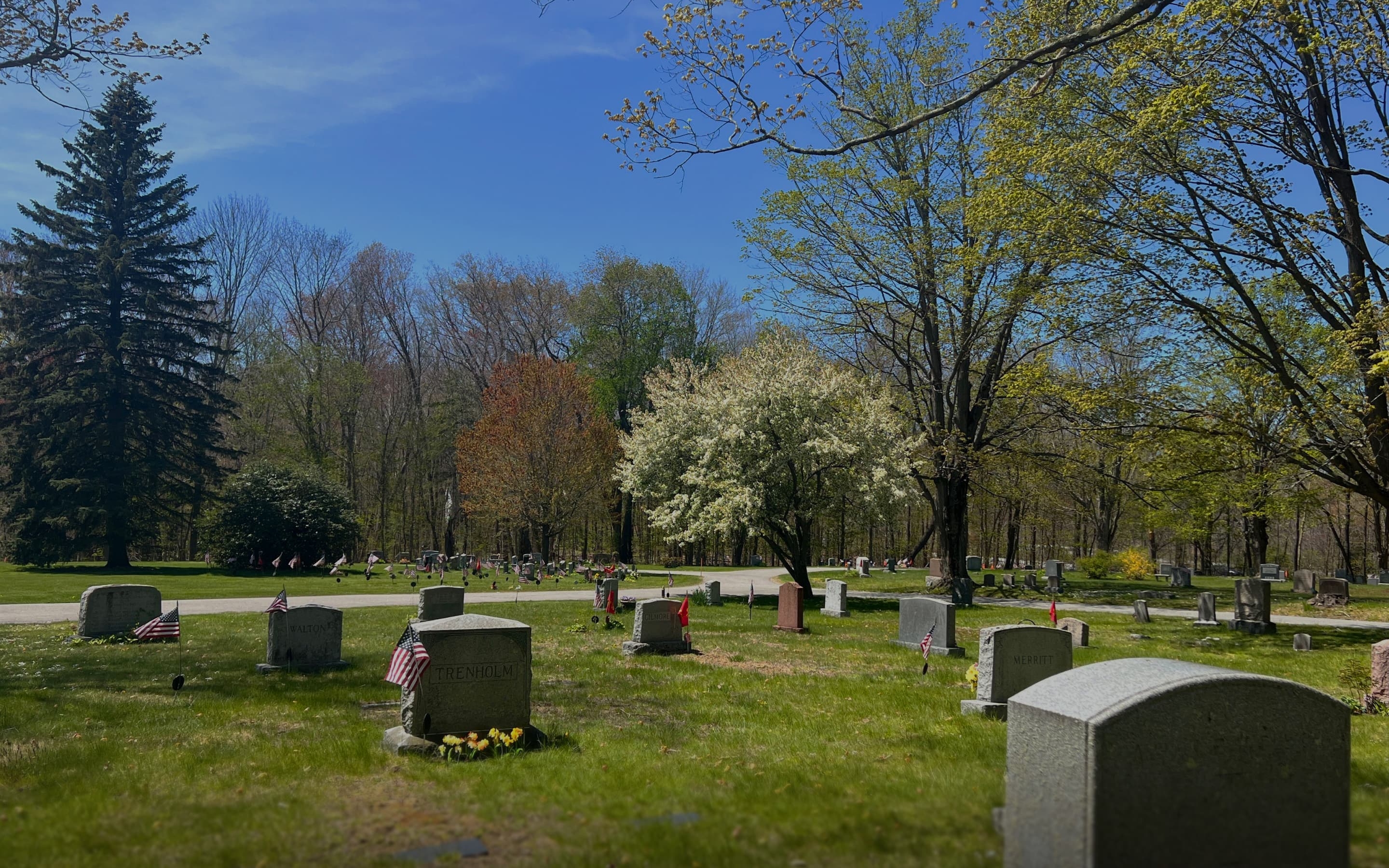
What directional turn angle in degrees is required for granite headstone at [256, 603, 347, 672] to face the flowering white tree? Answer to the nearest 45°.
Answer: approximately 135° to its left

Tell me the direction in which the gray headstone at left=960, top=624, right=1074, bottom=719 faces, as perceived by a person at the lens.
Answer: facing the viewer and to the right of the viewer

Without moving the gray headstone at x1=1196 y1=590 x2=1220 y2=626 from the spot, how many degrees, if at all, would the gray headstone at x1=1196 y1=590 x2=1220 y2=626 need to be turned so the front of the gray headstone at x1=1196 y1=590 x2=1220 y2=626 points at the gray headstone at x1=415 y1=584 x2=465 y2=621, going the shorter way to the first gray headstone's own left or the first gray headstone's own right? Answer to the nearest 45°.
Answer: approximately 45° to the first gray headstone's own right

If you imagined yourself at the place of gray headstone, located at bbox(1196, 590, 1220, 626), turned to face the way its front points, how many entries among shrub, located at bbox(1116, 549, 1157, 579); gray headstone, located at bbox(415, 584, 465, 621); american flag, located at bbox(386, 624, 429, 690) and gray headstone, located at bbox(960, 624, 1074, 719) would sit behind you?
1

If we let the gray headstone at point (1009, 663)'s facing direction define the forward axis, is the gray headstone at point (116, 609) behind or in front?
behind

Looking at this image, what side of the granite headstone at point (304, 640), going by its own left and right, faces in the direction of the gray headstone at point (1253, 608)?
left

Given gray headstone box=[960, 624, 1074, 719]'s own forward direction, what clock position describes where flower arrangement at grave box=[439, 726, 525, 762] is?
The flower arrangement at grave is roughly at 3 o'clock from the gray headstone.
